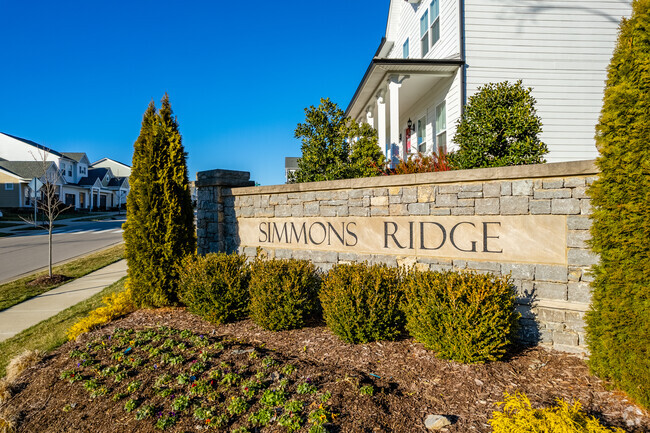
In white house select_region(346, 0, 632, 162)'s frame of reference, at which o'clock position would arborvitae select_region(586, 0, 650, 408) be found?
The arborvitae is roughly at 9 o'clock from the white house.

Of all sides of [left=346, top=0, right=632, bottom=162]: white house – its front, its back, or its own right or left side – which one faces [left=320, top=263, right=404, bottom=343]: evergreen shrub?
left

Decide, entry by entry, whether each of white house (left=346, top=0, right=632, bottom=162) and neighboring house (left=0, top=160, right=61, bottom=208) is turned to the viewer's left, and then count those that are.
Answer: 1

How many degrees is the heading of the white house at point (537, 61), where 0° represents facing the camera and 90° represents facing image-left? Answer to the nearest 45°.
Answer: approximately 90°

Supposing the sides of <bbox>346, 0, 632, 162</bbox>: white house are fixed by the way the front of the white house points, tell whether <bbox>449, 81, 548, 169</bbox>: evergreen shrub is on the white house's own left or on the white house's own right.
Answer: on the white house's own left

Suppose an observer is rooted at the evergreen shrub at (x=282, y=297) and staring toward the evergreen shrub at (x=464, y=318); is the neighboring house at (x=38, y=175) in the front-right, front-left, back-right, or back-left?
back-left

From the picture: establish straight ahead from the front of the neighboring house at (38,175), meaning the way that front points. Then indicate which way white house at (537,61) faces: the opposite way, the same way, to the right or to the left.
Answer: the opposite way

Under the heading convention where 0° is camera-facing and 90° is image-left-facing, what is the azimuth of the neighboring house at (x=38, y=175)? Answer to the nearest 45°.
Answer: approximately 315°

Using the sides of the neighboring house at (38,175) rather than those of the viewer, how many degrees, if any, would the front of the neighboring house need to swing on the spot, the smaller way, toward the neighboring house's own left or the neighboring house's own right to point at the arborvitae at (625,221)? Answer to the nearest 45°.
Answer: approximately 45° to the neighboring house's own right
